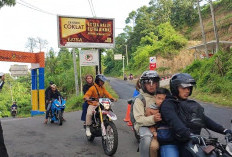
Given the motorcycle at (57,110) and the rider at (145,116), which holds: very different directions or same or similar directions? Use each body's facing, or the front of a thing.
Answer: same or similar directions

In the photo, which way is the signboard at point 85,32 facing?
toward the camera

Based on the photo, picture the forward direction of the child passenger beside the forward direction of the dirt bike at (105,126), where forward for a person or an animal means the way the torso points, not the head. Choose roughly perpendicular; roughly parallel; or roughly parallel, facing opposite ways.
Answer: roughly parallel

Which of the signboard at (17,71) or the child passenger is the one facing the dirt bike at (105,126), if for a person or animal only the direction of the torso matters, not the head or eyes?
the signboard

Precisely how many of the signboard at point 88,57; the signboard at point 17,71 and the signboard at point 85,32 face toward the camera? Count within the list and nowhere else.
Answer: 3

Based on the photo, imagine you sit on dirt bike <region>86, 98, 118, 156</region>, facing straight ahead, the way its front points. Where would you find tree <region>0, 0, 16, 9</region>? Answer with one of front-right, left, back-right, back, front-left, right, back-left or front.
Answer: back

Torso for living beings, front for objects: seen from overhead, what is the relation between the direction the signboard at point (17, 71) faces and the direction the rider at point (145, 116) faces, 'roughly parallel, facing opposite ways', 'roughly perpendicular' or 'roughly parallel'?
roughly parallel

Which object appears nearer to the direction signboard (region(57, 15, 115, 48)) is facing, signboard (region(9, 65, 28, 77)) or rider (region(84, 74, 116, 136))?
the rider

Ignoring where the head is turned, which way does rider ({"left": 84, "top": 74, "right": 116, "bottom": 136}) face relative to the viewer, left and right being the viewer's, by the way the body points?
facing the viewer and to the right of the viewer

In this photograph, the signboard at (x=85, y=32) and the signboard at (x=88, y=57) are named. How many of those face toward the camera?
2

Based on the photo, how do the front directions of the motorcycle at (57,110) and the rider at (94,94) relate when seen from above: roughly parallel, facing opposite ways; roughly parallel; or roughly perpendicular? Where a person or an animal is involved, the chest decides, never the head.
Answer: roughly parallel

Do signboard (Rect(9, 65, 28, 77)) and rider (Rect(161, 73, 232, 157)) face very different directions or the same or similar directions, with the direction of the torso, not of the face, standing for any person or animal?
same or similar directions

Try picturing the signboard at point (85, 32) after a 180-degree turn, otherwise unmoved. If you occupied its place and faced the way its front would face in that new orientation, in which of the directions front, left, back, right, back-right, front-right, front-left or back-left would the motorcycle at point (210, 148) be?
back
